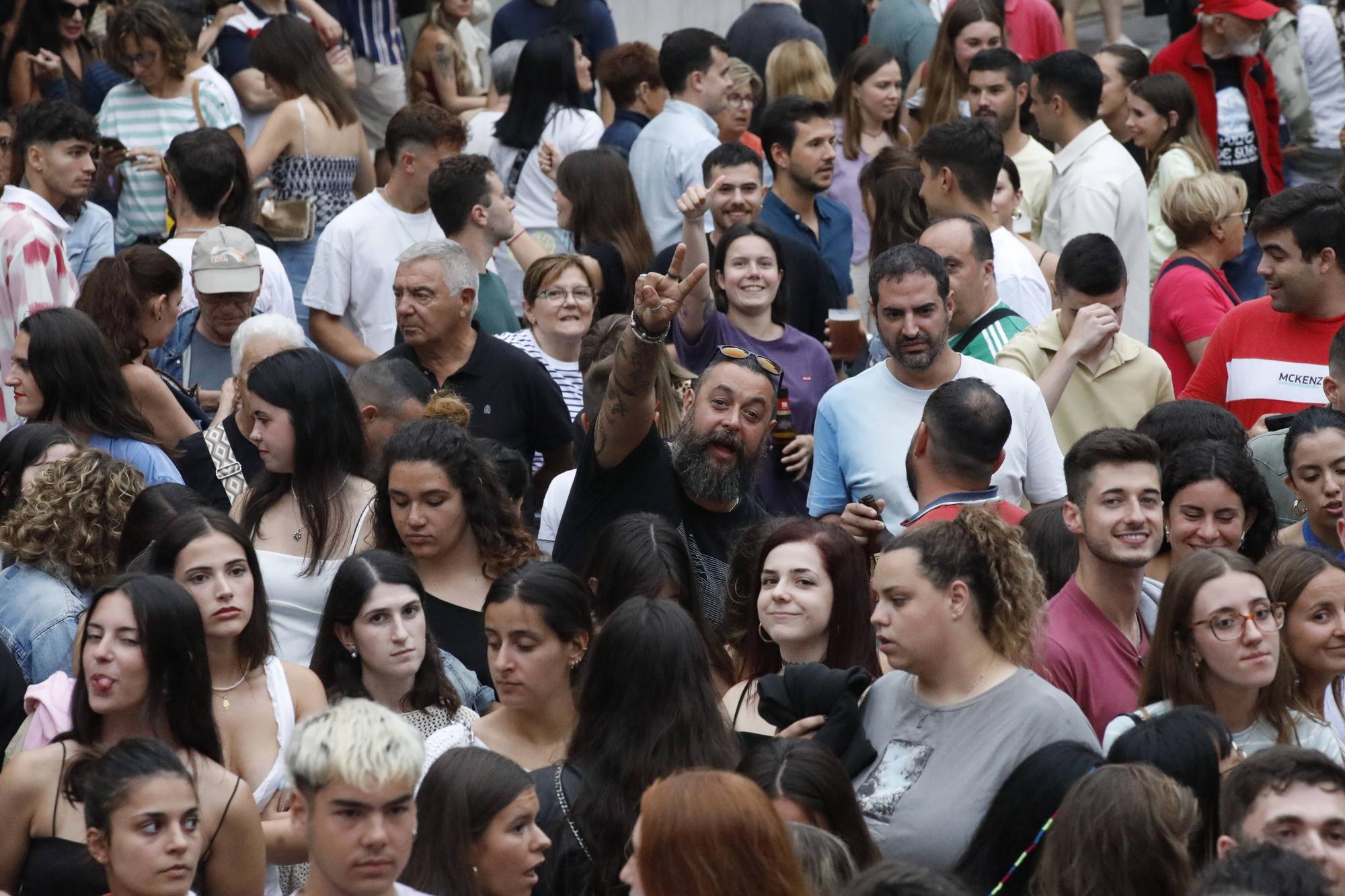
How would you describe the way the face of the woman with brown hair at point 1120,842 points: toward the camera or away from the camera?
away from the camera

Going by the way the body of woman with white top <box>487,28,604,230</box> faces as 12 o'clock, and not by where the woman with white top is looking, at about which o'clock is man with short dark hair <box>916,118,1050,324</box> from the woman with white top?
The man with short dark hair is roughly at 3 o'clock from the woman with white top.

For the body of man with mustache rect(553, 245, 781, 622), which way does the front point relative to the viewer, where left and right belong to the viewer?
facing the viewer

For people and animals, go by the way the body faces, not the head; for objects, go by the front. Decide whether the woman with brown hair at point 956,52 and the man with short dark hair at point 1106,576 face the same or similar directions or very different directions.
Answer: same or similar directions

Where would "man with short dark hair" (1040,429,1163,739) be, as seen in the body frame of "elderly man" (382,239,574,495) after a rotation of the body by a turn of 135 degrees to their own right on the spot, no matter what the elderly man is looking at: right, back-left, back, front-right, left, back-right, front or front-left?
back-right

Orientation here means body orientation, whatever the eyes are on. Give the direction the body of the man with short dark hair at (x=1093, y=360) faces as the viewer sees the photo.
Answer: toward the camera

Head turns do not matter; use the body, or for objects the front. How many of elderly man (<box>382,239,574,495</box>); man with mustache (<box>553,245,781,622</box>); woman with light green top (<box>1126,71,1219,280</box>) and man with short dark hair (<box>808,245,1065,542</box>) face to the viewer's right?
0

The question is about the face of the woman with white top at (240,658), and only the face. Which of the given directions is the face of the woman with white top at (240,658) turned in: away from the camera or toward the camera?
toward the camera

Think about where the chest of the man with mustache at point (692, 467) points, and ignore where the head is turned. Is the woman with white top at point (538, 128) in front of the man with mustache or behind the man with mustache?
behind

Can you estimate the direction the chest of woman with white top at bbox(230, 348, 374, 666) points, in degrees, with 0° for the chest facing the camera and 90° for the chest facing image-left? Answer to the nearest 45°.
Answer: approximately 45°

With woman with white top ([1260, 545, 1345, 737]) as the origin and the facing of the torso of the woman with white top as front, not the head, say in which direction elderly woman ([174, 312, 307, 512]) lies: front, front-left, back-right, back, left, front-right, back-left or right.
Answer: back-right

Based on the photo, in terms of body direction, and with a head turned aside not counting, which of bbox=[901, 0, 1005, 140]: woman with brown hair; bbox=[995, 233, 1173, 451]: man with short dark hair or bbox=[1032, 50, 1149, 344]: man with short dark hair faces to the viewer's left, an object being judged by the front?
bbox=[1032, 50, 1149, 344]: man with short dark hair

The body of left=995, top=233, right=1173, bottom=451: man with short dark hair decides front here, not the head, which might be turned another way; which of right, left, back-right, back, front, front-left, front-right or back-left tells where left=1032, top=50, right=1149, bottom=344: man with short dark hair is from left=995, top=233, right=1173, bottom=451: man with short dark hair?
back

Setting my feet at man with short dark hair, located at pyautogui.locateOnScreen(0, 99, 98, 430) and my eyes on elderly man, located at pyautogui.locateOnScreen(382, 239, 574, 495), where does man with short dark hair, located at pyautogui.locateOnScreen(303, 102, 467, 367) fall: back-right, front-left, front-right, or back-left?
front-left

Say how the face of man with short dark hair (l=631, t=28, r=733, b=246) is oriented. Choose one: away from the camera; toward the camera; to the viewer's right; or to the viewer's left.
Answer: to the viewer's right
